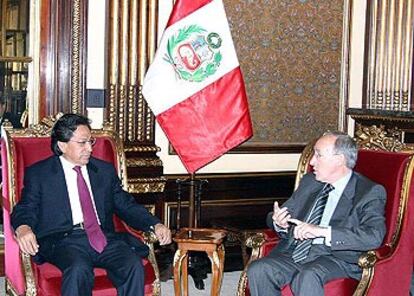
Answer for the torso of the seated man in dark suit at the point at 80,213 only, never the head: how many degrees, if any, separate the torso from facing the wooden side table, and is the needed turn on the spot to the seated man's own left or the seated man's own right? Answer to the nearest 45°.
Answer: approximately 45° to the seated man's own left

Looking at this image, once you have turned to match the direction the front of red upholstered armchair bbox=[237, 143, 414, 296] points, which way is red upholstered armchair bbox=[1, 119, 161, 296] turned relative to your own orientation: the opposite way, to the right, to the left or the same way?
to the left

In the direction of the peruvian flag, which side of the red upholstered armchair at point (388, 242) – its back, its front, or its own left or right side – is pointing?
right

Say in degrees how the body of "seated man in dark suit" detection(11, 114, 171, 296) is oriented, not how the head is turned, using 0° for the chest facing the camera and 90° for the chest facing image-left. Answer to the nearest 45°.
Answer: approximately 315°

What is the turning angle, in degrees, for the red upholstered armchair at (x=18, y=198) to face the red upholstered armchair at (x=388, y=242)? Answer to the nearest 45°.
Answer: approximately 45° to its left

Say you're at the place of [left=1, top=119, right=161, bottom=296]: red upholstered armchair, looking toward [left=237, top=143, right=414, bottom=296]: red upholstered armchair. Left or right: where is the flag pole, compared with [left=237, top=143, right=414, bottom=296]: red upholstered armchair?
left

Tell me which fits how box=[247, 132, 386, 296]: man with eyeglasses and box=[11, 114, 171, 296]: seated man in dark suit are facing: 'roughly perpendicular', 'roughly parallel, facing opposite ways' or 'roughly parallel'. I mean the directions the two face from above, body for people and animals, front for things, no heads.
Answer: roughly perpendicular

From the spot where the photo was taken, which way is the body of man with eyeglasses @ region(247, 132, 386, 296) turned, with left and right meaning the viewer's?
facing the viewer and to the left of the viewer

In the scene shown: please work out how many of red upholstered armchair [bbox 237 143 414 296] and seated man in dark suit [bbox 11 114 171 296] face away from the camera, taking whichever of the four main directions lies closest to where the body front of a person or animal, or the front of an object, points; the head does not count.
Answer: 0

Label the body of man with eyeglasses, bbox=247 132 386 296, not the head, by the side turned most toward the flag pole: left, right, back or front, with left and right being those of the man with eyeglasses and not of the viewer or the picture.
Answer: right

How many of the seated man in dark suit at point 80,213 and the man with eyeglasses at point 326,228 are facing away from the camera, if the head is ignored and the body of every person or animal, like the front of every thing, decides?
0

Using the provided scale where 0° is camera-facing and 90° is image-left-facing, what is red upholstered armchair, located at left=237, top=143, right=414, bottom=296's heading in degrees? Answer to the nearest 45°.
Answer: approximately 45°

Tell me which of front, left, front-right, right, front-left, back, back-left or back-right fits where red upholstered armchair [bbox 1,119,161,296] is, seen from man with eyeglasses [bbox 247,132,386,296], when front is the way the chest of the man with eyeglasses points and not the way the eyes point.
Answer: front-right

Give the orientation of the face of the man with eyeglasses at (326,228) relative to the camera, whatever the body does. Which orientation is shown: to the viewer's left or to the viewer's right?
to the viewer's left

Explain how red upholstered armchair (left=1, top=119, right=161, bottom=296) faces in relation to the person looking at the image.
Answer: facing the viewer and to the right of the viewer
